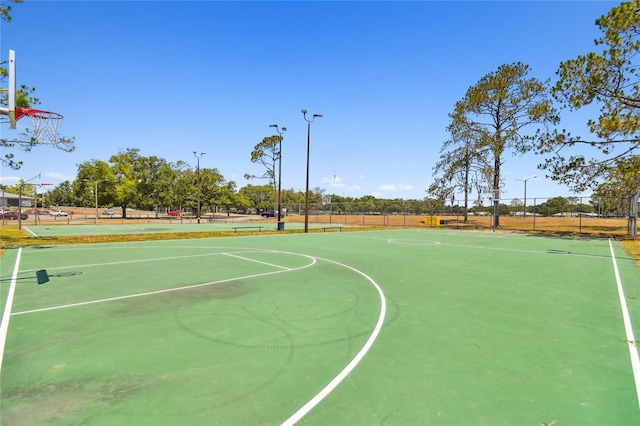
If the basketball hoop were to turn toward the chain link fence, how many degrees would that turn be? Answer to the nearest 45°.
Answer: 0° — it already faces it

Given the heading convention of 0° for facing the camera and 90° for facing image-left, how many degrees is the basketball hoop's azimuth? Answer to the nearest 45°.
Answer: approximately 270°
